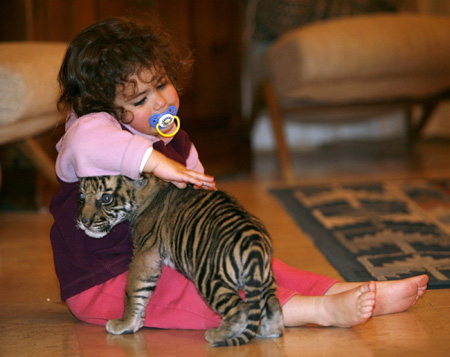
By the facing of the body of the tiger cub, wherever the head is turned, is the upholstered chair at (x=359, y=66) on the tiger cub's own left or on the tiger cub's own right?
on the tiger cub's own right

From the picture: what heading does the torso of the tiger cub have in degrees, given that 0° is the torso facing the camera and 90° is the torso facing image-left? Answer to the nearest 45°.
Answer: approximately 135°

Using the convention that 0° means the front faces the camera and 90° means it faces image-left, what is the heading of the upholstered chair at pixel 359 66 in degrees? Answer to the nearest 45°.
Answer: approximately 45°

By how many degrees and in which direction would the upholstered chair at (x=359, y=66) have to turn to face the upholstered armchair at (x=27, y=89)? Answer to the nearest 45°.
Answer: approximately 90° to its right
